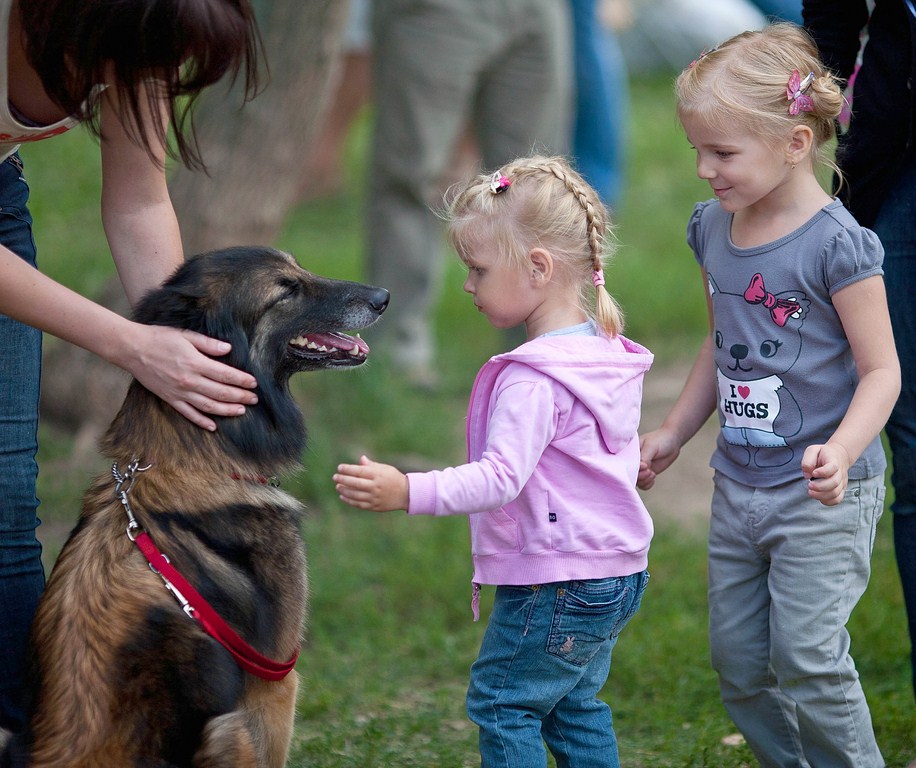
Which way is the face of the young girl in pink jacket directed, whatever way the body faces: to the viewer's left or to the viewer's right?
to the viewer's left

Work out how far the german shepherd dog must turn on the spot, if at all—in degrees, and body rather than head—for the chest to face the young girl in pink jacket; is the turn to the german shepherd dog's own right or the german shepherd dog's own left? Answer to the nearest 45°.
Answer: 0° — it already faces them

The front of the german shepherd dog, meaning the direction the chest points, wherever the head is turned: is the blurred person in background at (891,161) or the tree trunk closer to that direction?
the blurred person in background

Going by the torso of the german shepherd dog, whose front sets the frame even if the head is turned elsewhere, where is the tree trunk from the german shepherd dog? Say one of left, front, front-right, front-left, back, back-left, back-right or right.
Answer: left

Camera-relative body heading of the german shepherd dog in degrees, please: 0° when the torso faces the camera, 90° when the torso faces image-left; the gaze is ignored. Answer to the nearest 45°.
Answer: approximately 270°
